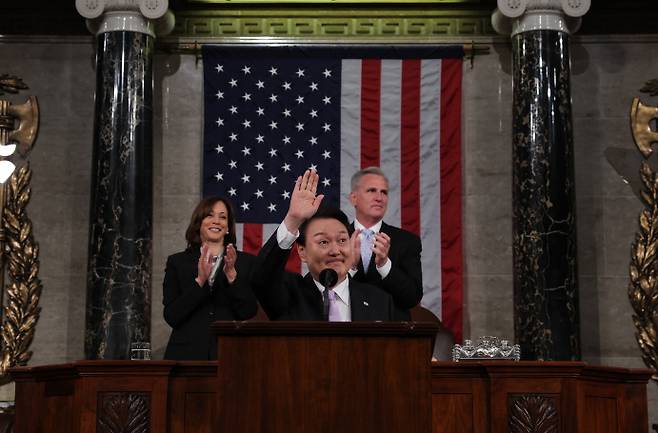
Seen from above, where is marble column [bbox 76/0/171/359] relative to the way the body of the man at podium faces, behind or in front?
behind

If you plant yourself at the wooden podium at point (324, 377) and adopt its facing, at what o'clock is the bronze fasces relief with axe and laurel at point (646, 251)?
The bronze fasces relief with axe and laurel is roughly at 7 o'clock from the wooden podium.

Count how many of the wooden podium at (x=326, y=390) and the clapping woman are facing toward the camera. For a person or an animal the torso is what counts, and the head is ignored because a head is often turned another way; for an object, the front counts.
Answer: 2

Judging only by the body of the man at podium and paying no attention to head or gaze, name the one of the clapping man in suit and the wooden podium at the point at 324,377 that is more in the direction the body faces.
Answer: the wooden podium

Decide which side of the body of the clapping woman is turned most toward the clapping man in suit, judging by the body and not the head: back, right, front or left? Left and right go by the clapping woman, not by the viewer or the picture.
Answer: left

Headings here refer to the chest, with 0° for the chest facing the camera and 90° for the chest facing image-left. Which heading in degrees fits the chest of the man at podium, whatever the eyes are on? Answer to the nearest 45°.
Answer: approximately 0°
